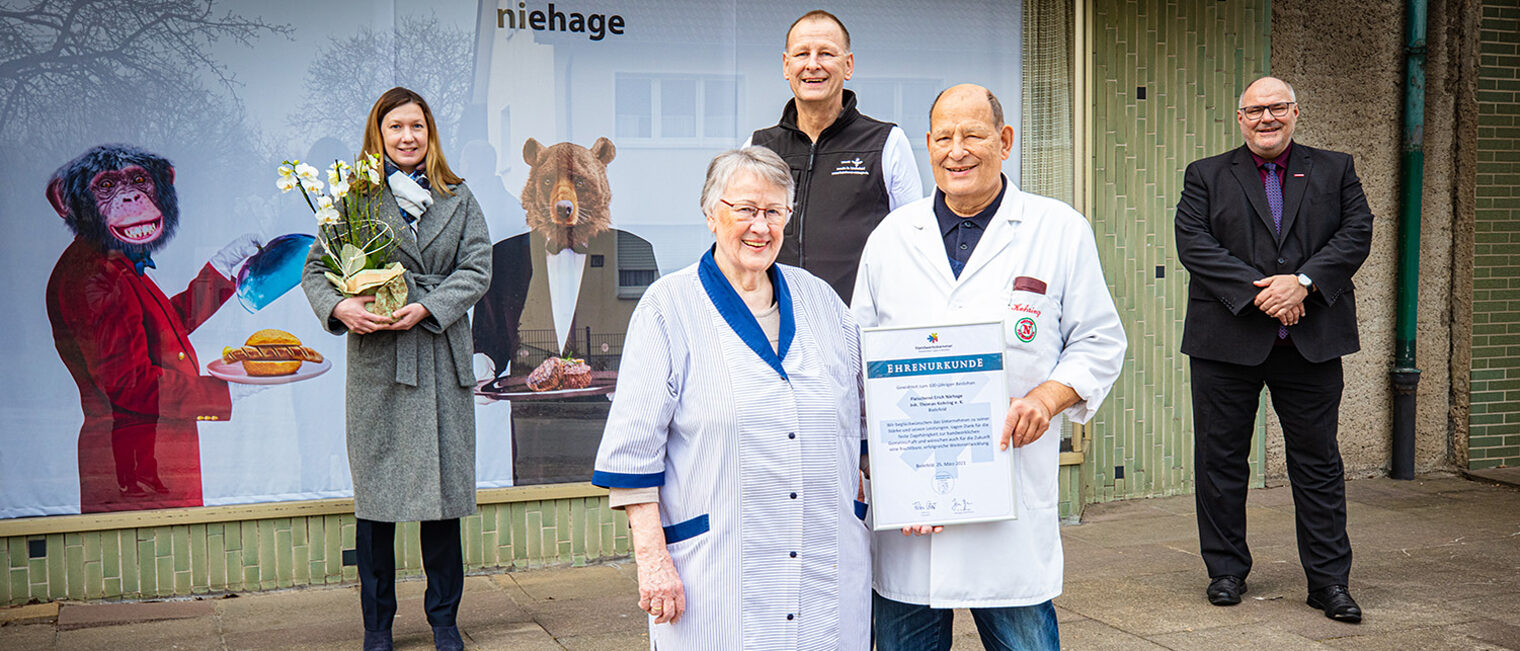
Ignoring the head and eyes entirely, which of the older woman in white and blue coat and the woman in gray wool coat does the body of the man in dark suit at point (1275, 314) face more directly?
the older woman in white and blue coat

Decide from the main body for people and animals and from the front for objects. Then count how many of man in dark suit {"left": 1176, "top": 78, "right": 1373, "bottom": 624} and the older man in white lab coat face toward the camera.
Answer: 2

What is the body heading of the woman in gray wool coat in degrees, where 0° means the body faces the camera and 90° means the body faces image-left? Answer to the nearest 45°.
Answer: approximately 0°

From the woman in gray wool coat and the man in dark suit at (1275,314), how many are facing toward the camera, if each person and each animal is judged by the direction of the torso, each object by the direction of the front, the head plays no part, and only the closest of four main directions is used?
2

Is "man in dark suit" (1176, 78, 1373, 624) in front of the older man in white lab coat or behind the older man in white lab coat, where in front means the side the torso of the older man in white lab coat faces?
behind

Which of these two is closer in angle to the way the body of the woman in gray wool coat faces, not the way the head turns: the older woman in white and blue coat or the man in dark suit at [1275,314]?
the older woman in white and blue coat

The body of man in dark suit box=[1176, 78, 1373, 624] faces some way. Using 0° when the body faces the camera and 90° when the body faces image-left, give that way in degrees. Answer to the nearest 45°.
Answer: approximately 0°
